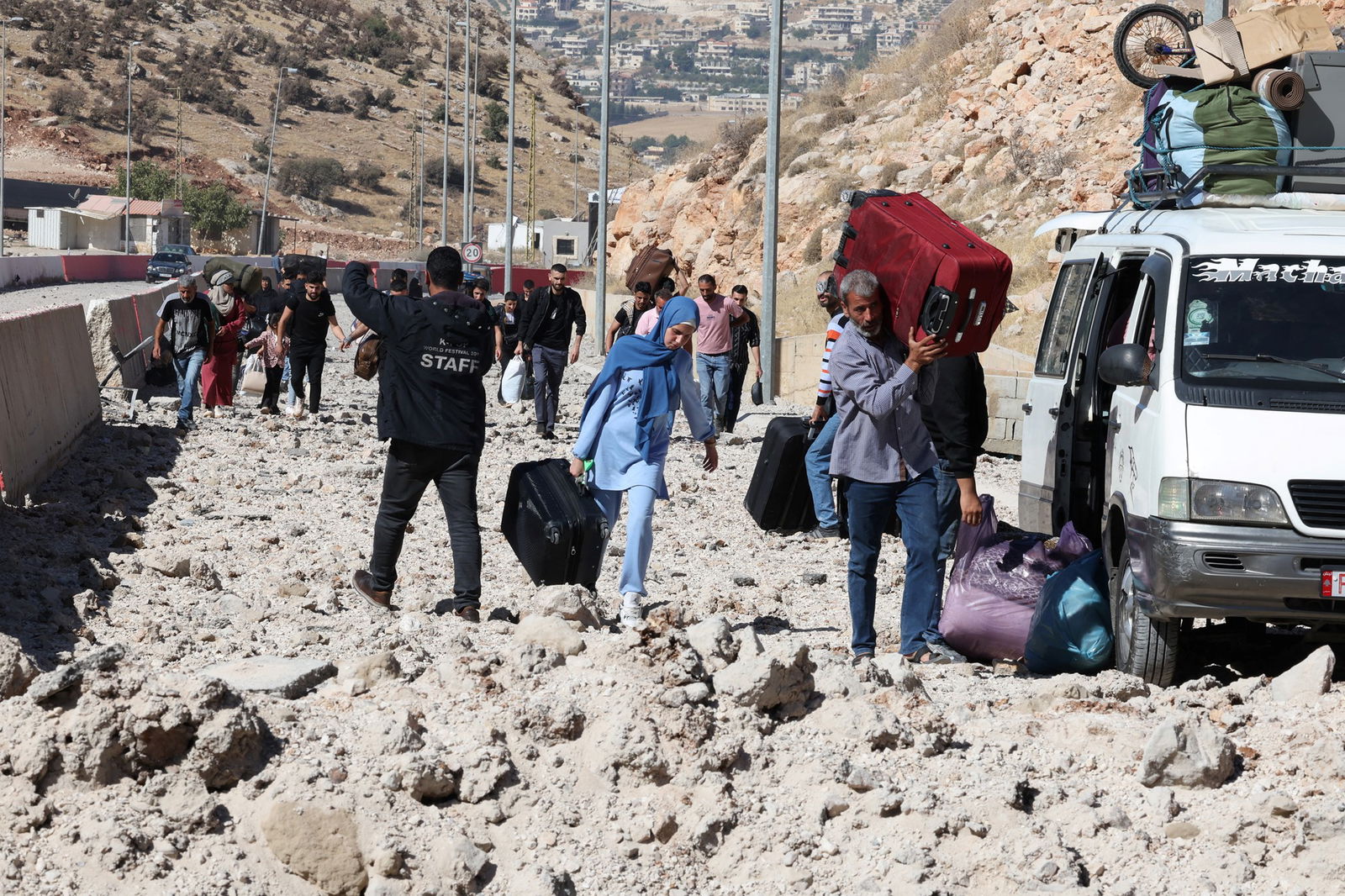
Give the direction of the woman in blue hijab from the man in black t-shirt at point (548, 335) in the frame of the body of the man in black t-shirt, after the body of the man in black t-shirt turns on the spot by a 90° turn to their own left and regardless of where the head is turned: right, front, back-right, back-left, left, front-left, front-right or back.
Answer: right

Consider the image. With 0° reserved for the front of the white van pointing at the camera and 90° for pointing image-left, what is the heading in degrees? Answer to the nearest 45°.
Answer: approximately 315°

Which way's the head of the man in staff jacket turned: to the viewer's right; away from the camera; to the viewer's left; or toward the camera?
away from the camera

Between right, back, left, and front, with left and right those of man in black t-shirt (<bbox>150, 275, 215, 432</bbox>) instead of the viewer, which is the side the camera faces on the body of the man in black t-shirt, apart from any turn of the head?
front

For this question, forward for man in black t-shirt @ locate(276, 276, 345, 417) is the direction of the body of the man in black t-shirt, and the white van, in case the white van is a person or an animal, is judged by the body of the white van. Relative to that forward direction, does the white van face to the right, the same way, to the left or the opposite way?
the same way

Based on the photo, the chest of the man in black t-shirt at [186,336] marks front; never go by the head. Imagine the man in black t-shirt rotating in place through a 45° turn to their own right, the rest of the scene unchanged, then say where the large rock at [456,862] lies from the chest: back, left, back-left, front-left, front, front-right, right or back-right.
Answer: front-left

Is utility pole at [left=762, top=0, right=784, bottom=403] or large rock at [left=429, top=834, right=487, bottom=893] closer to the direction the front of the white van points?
the large rock

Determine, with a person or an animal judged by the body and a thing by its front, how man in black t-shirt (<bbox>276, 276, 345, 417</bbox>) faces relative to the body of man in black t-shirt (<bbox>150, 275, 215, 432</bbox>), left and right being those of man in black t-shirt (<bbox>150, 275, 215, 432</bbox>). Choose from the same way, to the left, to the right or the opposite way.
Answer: the same way

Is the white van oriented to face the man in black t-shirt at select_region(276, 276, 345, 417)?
no

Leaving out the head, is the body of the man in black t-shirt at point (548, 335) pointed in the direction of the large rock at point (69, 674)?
yes

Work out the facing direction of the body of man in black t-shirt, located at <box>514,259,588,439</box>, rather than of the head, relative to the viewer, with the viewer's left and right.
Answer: facing the viewer

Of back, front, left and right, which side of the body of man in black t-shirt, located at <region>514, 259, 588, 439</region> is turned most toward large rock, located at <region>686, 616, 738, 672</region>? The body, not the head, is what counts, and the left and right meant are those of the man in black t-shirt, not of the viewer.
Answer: front

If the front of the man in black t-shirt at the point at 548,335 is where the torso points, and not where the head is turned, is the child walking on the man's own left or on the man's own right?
on the man's own right

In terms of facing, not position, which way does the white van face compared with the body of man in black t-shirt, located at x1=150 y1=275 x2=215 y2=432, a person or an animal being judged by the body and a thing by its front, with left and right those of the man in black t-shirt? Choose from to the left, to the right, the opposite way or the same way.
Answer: the same way

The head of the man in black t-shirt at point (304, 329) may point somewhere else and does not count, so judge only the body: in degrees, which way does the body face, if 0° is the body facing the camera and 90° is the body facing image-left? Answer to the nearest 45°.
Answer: approximately 0°

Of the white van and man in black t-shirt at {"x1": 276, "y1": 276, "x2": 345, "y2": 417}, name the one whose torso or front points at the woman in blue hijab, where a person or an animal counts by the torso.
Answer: the man in black t-shirt

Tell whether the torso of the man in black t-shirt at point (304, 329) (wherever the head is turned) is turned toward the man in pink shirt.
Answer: no

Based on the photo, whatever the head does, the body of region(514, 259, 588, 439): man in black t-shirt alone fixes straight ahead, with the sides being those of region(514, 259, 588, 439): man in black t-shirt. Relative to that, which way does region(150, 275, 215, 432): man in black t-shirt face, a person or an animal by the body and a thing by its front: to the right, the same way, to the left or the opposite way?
the same way
